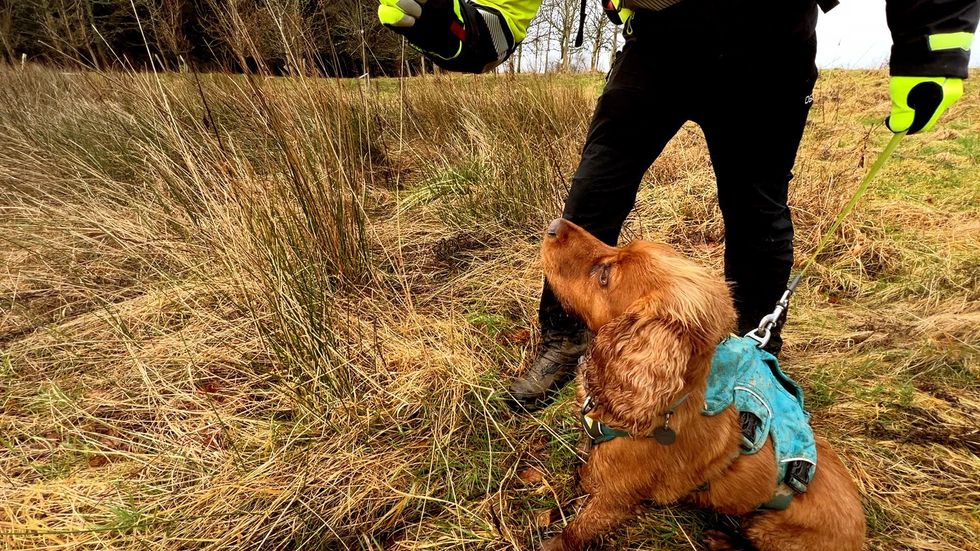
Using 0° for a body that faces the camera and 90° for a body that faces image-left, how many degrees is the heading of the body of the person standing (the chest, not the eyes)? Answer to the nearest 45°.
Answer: approximately 45°

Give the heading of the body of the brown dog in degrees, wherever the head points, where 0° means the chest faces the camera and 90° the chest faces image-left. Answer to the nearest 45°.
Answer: approximately 90°
